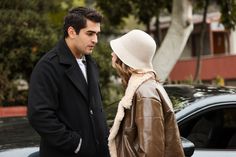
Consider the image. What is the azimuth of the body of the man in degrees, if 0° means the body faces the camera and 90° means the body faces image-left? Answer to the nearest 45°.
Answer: approximately 315°

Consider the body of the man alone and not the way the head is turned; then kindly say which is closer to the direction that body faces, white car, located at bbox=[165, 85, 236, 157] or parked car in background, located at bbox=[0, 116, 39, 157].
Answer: the white car

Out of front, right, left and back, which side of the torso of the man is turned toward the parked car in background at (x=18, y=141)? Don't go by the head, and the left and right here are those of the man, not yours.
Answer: back

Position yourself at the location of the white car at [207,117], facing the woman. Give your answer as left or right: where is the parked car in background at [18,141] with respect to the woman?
right

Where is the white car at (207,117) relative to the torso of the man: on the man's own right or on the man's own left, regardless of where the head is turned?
on the man's own left

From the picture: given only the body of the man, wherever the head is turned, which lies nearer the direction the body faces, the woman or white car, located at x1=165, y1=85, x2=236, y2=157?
the woman

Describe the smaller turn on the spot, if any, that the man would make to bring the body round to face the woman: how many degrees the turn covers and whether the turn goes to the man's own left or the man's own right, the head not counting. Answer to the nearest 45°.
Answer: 0° — they already face them
